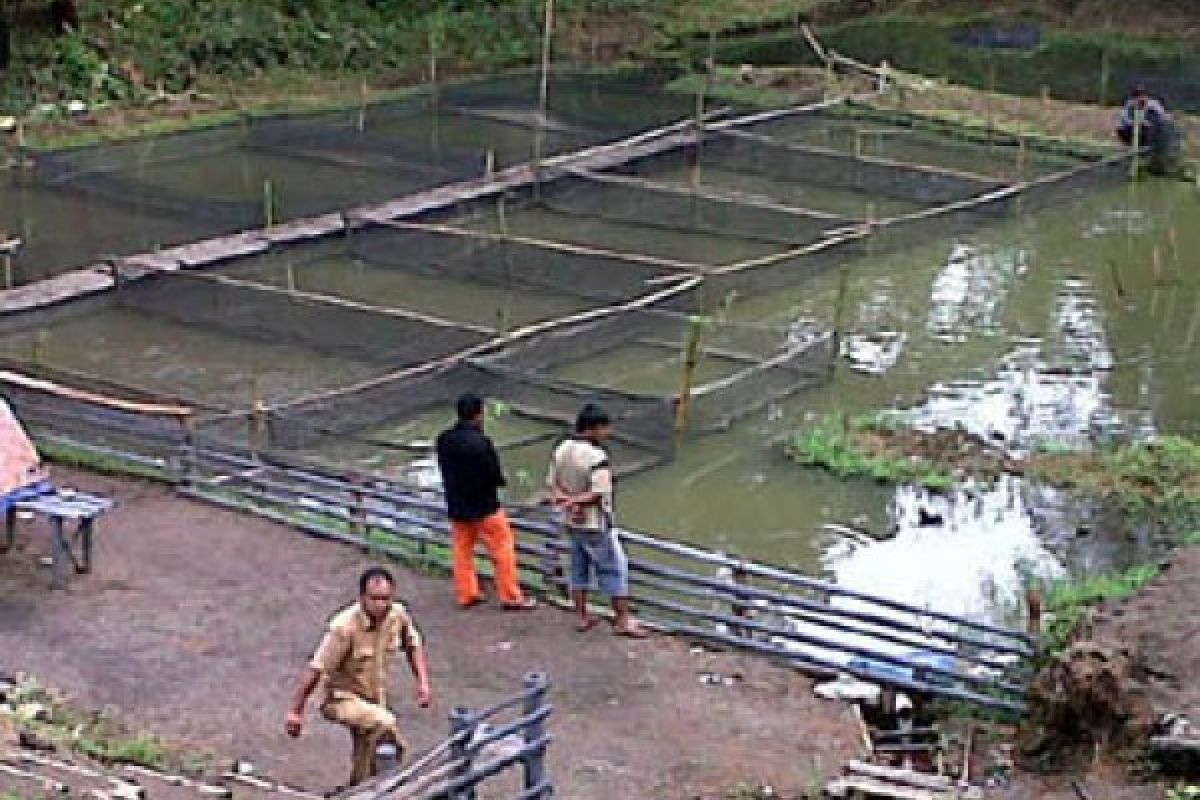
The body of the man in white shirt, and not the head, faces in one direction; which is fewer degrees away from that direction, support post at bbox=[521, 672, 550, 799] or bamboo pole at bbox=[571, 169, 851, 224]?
the bamboo pole

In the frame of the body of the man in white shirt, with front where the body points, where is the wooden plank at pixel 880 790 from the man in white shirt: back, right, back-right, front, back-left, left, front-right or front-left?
right

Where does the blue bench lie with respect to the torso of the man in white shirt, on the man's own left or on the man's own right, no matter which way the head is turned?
on the man's own left

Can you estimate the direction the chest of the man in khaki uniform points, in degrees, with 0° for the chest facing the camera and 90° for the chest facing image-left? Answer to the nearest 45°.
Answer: approximately 315°

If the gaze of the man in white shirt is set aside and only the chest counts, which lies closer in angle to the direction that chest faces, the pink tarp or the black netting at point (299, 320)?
the black netting
